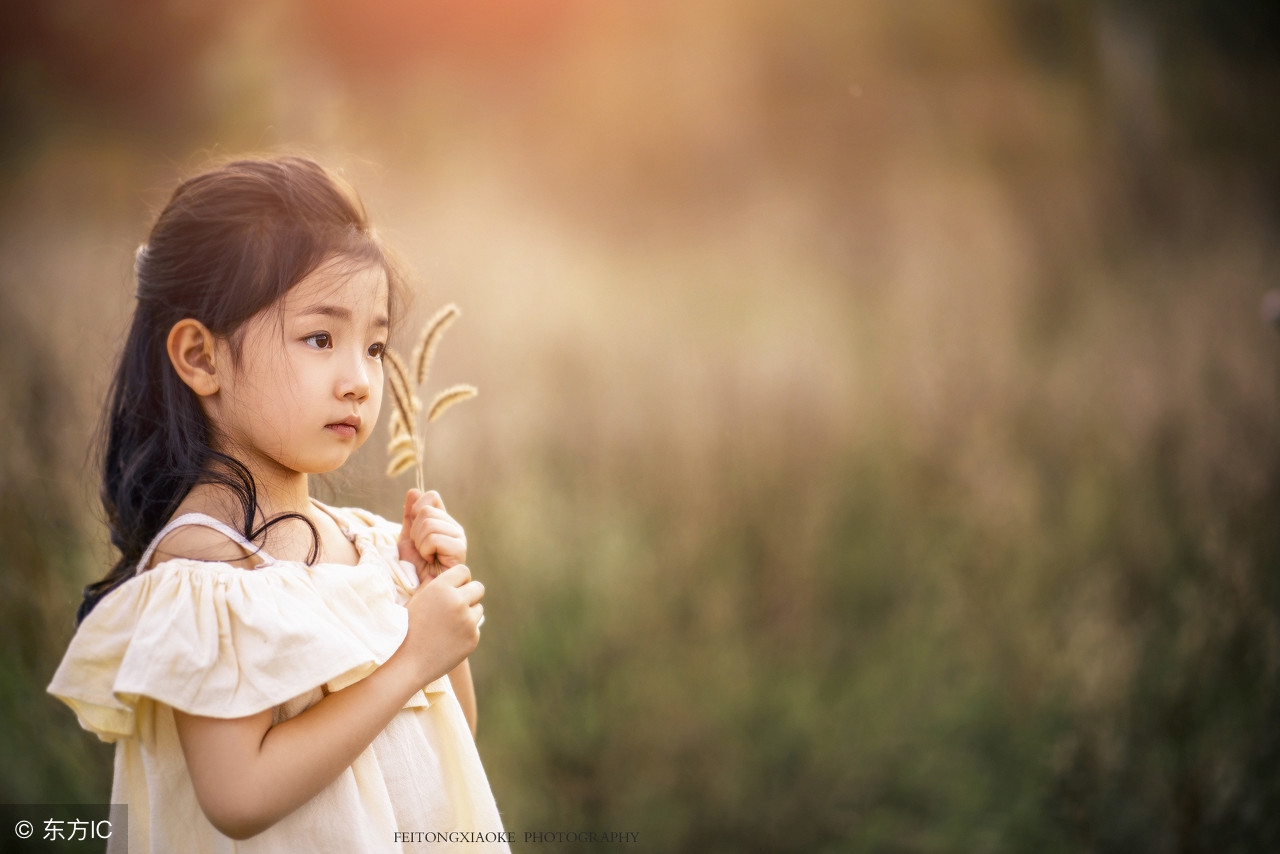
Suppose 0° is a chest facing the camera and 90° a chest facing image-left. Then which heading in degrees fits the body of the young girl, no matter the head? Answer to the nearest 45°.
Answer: approximately 315°
